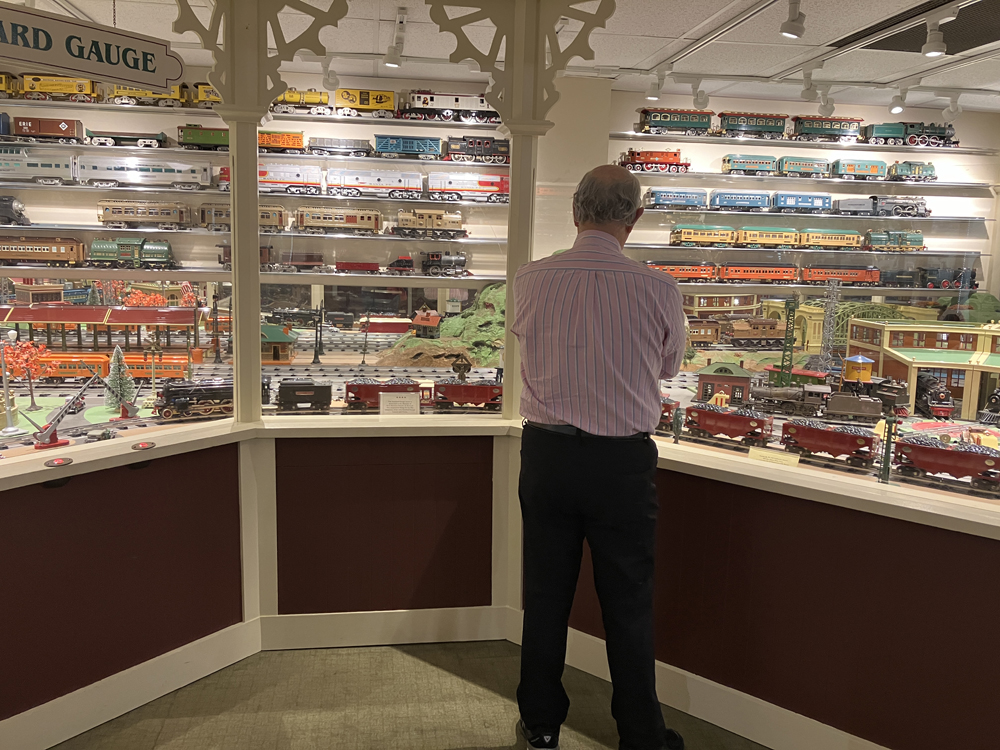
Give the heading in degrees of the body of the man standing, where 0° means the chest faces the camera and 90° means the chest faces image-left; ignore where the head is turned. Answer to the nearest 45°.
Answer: approximately 180°

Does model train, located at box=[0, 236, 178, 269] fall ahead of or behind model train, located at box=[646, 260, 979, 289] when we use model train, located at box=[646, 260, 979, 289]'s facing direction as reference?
behind

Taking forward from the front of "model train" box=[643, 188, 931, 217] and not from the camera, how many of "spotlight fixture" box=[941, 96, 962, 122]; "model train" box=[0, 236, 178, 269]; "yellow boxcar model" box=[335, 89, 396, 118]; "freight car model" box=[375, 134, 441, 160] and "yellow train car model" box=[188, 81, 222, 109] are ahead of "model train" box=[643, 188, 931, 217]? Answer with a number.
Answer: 1

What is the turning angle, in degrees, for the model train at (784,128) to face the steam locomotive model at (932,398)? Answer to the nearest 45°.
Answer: approximately 90° to its right

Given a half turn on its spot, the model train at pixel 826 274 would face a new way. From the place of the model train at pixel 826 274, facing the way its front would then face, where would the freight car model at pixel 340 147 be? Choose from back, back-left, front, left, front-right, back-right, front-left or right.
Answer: front

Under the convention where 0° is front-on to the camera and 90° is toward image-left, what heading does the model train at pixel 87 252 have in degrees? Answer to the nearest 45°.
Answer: approximately 270°

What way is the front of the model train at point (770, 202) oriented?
to the viewer's right

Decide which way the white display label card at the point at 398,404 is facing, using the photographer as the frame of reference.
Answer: facing the viewer

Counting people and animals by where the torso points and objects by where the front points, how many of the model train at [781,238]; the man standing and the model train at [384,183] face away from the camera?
1

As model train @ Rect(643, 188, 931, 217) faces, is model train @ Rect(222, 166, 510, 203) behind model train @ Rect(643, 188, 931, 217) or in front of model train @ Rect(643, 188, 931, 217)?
behind

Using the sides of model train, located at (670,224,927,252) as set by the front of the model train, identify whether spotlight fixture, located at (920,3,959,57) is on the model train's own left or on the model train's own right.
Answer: on the model train's own right

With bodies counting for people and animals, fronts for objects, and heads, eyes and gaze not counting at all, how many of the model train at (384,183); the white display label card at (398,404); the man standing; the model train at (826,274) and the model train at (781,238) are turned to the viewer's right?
3

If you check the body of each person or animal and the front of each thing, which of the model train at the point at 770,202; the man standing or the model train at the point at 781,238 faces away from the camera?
the man standing

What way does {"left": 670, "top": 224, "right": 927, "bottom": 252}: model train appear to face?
to the viewer's right

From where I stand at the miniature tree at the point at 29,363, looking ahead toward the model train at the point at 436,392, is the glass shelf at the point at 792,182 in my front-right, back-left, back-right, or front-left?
front-left

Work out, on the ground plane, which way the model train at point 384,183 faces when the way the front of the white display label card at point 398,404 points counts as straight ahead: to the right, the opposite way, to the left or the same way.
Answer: to the left

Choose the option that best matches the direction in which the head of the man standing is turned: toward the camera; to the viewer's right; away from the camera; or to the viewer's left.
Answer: away from the camera

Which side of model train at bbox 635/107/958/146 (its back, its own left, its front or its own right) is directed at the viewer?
right
